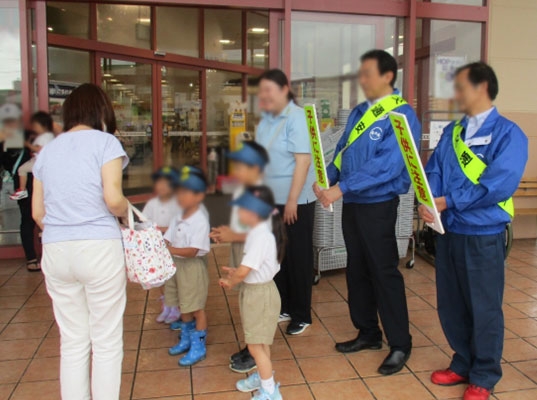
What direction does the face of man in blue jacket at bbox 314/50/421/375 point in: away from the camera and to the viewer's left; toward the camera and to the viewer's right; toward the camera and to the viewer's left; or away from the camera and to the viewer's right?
toward the camera and to the viewer's left

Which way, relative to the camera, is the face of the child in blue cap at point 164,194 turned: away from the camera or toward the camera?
toward the camera

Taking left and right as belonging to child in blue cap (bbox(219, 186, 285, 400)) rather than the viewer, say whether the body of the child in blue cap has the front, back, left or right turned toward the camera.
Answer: left

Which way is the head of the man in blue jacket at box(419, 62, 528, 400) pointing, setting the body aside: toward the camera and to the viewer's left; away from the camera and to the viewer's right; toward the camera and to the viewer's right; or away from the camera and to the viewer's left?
toward the camera and to the viewer's left

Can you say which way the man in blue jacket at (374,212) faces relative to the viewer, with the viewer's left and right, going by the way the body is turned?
facing the viewer and to the left of the viewer

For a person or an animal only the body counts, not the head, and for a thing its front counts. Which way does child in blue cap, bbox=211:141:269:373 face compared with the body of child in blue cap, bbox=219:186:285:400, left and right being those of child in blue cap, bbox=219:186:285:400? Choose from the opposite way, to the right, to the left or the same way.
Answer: the same way

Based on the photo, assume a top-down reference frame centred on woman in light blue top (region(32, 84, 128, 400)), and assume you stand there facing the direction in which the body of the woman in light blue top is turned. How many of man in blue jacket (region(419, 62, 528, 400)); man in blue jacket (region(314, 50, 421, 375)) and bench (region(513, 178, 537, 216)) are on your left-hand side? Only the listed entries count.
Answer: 0

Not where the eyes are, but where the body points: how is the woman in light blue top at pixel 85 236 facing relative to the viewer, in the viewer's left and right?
facing away from the viewer

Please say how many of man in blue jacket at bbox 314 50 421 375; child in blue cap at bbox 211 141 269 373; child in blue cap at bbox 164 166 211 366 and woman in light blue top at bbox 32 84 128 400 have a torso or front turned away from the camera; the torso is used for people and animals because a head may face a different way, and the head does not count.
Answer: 1

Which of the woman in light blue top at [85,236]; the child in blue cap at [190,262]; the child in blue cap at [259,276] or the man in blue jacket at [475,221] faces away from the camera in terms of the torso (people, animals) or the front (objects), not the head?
the woman in light blue top

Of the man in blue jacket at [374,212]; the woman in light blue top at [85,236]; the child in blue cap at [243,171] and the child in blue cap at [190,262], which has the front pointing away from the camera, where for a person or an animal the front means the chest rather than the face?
the woman in light blue top
